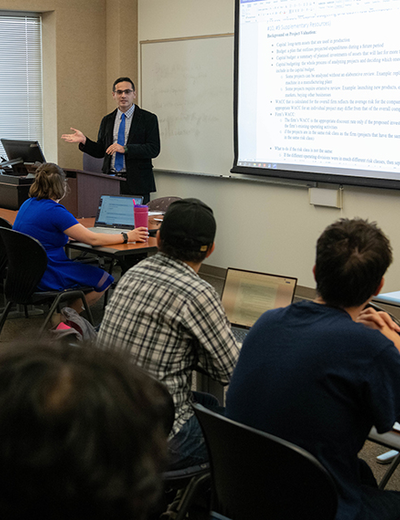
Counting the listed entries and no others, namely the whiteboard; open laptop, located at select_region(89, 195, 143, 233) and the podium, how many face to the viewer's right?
0

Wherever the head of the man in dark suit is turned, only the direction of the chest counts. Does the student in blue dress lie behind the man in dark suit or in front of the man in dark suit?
in front

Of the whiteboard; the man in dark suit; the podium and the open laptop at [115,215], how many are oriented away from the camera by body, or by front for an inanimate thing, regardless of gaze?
0

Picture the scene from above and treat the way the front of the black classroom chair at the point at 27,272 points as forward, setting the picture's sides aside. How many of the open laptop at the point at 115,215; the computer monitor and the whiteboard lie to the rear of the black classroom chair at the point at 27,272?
0

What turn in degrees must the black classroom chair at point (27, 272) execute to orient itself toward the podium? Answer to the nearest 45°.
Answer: approximately 45° to its left

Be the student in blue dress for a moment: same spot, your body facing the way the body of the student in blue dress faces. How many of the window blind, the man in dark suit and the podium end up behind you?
0

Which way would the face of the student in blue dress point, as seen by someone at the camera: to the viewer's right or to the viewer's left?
to the viewer's right

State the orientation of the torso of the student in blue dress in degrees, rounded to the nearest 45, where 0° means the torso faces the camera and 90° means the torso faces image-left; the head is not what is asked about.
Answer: approximately 225°

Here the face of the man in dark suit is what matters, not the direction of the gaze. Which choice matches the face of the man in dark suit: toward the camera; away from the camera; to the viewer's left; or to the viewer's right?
toward the camera

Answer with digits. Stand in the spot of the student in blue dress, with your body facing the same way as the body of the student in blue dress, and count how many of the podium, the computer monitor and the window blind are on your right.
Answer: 0

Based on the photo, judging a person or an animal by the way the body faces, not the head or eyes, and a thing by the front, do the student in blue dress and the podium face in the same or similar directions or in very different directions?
very different directions

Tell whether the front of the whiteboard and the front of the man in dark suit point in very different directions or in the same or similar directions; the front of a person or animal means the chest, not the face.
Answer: same or similar directions

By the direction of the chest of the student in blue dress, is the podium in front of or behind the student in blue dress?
in front

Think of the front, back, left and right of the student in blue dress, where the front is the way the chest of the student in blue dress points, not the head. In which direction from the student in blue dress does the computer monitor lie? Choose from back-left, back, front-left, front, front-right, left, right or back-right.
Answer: front-left

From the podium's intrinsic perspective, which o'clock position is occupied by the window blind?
The window blind is roughly at 4 o'clock from the podium.

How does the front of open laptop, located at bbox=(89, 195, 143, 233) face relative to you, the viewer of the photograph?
facing the viewer and to the left of the viewer

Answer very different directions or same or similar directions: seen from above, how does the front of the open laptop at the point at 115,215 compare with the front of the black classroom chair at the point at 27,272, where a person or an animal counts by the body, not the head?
very different directions
